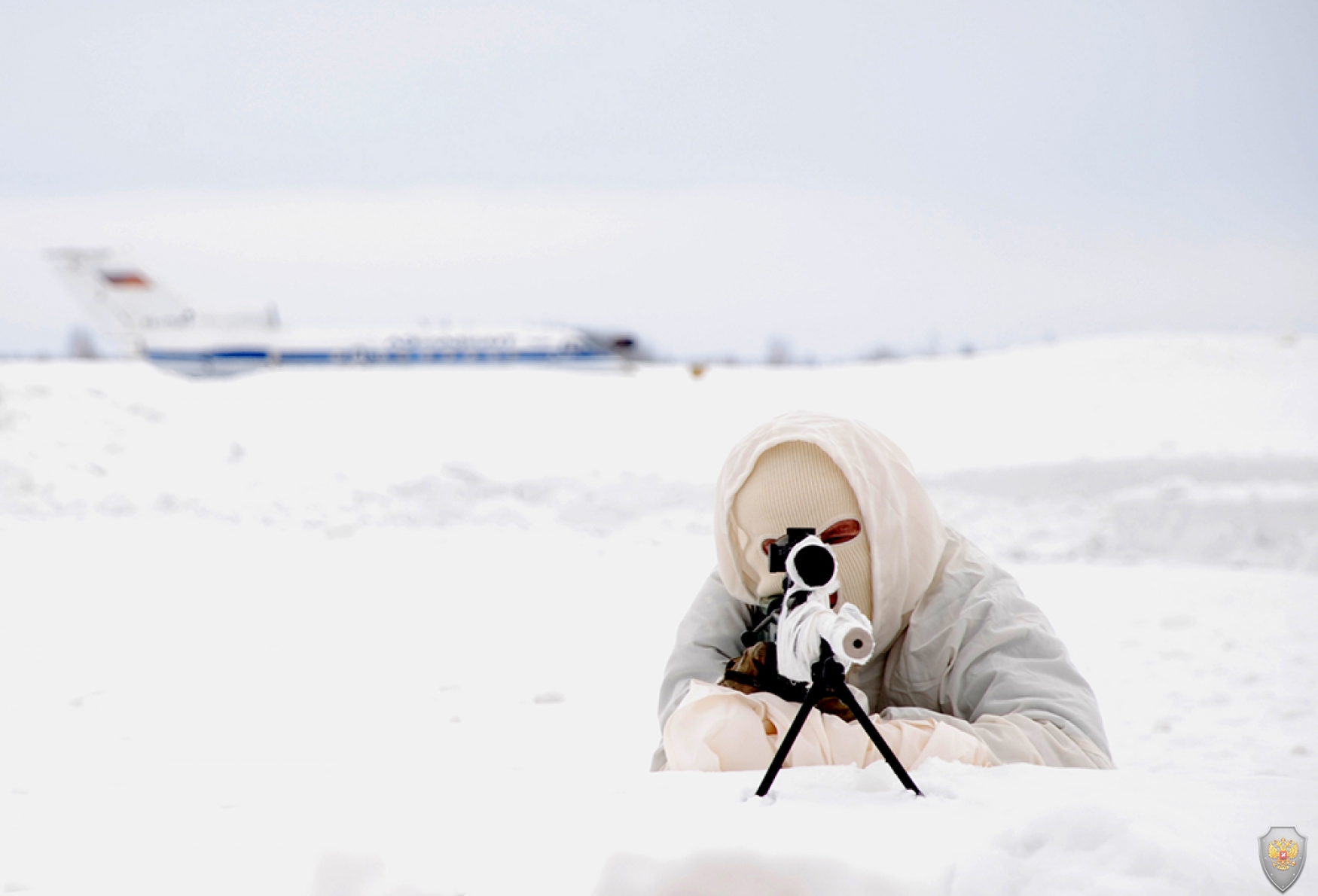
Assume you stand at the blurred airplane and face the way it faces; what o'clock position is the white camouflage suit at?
The white camouflage suit is roughly at 3 o'clock from the blurred airplane.

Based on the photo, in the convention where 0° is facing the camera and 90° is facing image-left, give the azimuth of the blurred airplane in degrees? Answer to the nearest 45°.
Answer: approximately 270°
